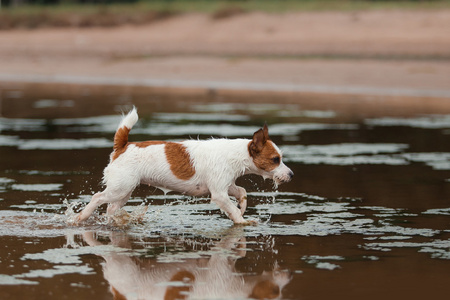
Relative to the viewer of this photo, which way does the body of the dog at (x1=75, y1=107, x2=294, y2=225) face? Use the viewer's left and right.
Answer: facing to the right of the viewer
